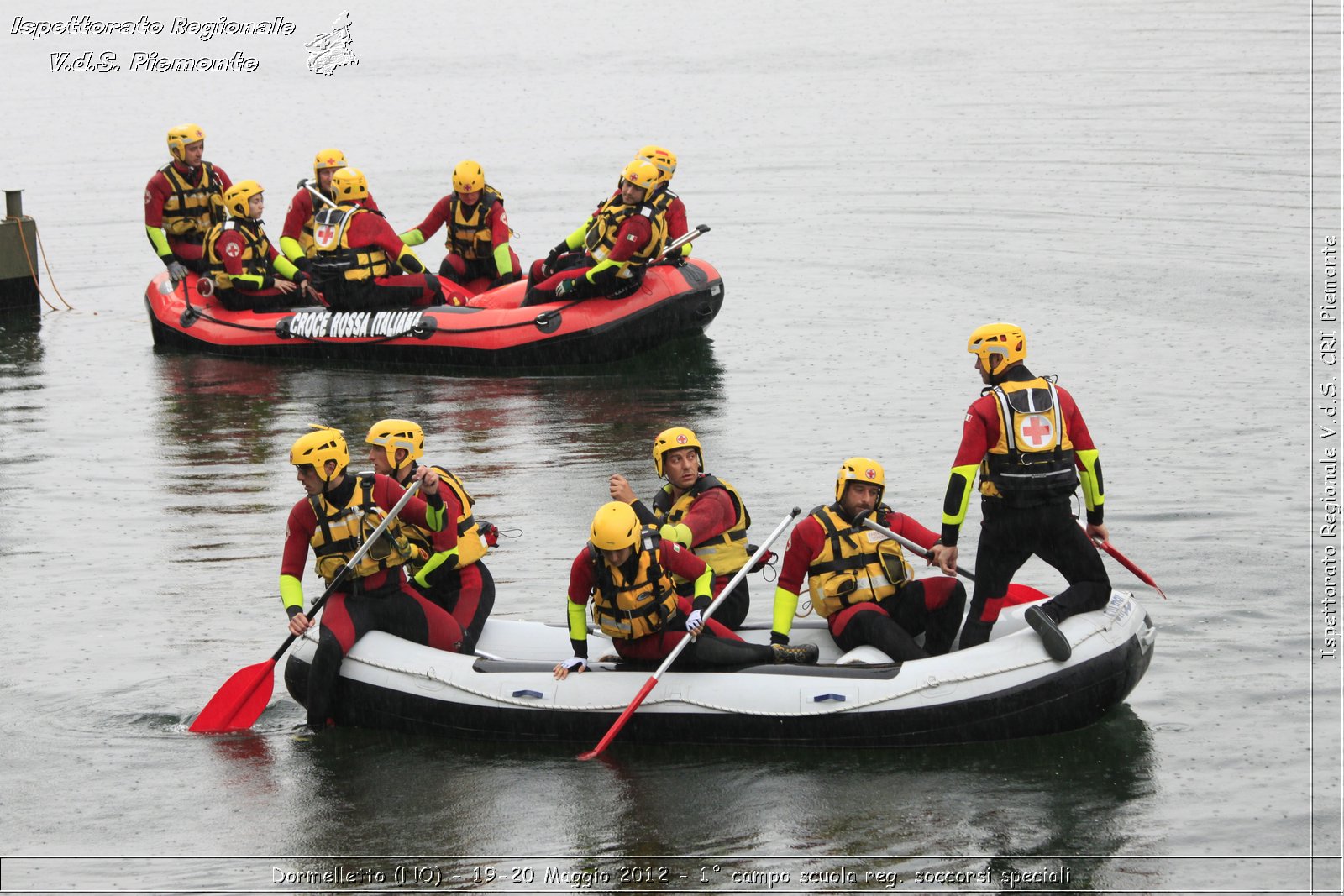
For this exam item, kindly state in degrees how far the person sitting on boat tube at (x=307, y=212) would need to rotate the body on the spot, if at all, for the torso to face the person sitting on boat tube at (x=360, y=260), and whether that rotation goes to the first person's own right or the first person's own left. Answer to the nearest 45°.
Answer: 0° — they already face them

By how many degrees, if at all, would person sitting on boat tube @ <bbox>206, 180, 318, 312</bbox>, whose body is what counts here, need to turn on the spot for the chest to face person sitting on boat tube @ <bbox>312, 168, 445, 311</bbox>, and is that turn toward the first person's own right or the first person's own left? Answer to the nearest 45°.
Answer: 0° — they already face them

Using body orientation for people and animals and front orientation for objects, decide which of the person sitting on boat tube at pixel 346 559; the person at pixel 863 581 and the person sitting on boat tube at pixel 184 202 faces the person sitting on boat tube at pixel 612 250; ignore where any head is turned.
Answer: the person sitting on boat tube at pixel 184 202

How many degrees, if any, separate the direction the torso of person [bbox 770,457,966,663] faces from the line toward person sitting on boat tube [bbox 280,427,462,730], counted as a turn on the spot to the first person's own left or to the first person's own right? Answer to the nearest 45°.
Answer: approximately 135° to the first person's own right

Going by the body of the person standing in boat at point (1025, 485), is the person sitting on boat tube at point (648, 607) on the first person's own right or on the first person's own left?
on the first person's own left

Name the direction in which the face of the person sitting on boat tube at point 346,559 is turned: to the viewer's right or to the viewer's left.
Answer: to the viewer's left

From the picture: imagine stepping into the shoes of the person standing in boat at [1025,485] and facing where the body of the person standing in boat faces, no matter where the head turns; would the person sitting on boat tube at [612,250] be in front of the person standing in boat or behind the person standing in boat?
in front

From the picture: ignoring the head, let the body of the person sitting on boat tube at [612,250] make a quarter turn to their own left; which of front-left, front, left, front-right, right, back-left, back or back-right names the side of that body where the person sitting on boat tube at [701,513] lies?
front-right

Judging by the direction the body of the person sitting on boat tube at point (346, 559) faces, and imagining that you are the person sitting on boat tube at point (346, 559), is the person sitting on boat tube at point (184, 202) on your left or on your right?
on your right

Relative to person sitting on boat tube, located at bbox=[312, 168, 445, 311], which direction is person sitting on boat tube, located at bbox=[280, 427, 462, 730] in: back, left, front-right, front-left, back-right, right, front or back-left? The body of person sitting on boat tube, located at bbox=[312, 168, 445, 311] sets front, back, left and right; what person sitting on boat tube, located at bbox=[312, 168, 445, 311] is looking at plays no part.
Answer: back-right

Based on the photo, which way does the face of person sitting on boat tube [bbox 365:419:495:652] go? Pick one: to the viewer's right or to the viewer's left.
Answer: to the viewer's left

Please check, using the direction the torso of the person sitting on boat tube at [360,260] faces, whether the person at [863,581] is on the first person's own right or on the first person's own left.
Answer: on the first person's own right

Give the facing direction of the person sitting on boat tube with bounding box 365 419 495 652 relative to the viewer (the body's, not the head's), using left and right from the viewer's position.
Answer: facing to the left of the viewer

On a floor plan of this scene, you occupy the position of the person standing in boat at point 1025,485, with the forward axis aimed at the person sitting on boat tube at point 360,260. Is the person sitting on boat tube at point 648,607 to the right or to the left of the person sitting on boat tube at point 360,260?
left

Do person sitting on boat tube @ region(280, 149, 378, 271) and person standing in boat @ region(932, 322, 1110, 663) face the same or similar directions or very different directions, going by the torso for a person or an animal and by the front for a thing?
very different directions

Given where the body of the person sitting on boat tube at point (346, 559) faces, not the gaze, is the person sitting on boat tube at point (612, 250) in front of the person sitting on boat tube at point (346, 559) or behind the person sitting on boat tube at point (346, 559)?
behind
